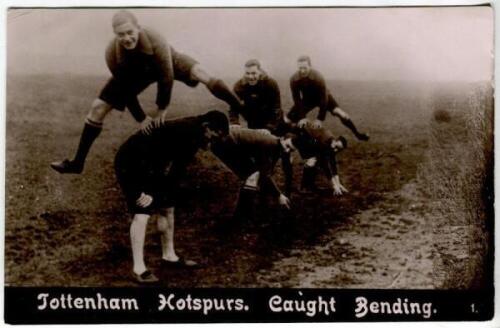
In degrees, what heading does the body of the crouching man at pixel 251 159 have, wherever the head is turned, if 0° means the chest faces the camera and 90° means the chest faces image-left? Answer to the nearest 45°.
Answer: approximately 270°

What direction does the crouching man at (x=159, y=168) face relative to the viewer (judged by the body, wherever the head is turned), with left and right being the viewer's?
facing to the right of the viewer

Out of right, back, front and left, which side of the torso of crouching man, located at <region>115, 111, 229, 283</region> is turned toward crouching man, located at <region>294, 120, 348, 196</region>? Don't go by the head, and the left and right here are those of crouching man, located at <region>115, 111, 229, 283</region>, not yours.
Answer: front

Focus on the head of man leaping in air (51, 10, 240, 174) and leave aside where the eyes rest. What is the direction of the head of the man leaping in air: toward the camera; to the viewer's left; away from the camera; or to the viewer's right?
toward the camera
